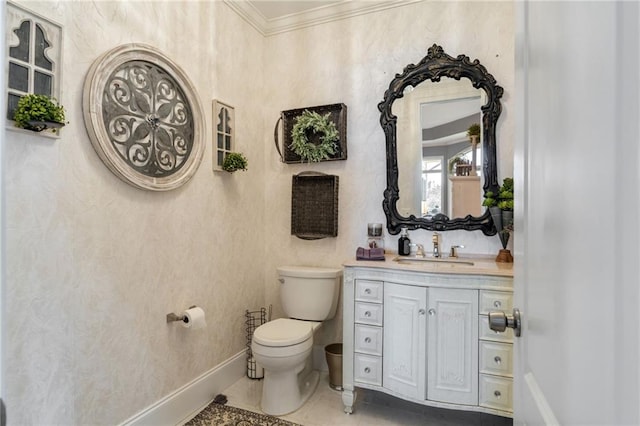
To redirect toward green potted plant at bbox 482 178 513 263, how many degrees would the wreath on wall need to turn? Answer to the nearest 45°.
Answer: approximately 45° to its left

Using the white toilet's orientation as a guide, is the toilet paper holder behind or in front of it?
in front

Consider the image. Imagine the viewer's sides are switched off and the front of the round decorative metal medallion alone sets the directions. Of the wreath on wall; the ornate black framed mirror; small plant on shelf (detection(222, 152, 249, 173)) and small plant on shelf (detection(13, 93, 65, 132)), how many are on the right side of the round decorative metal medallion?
1

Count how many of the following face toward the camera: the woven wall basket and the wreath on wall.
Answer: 2

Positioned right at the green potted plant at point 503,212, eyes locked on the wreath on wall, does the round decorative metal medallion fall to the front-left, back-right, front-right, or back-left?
front-left

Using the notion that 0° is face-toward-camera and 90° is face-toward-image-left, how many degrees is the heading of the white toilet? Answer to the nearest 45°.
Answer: approximately 45°

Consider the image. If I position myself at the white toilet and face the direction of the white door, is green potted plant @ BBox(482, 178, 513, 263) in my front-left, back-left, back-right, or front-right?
front-left

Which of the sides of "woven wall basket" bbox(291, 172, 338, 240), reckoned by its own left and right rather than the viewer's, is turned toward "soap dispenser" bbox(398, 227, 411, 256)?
left

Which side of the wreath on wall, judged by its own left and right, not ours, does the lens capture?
front

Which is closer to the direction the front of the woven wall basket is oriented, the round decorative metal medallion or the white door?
the white door

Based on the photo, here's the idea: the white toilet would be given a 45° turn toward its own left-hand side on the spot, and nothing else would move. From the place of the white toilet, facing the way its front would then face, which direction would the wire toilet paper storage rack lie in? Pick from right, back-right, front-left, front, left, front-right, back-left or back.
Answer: back-right

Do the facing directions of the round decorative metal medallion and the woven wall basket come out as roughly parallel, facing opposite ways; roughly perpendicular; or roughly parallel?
roughly perpendicular
